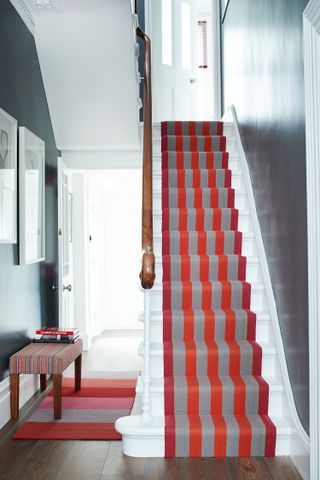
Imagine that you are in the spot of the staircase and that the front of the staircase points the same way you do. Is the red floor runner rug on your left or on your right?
on your right

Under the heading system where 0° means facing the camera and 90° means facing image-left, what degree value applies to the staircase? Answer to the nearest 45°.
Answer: approximately 0°

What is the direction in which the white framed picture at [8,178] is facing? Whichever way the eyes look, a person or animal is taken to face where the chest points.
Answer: to the viewer's right

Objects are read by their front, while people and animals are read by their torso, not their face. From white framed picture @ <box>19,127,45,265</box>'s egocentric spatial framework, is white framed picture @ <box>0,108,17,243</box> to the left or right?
on its right

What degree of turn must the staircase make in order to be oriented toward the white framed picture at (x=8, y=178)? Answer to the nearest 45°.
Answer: approximately 90° to its right

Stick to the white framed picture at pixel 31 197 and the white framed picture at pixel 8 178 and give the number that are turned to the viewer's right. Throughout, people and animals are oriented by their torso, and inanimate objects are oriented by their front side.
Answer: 2

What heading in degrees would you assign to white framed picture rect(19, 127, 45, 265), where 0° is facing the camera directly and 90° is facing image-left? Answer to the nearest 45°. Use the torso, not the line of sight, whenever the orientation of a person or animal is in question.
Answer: approximately 270°

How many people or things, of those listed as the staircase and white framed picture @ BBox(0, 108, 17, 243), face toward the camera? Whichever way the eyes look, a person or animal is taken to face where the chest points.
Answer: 1

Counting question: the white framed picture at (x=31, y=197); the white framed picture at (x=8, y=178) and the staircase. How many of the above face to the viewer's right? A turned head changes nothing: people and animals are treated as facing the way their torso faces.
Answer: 2
